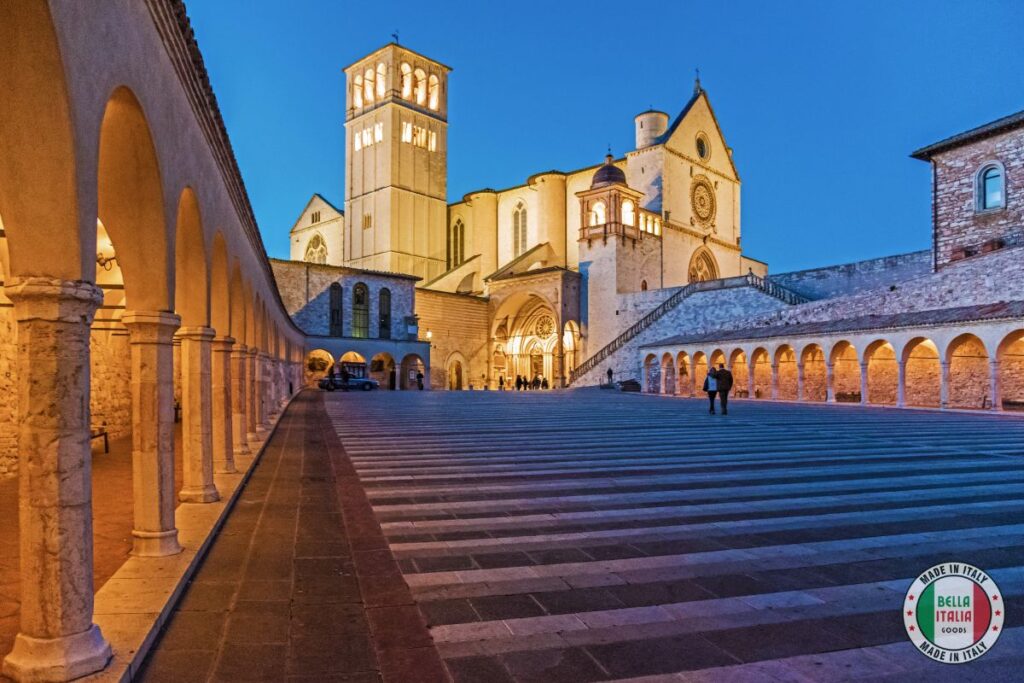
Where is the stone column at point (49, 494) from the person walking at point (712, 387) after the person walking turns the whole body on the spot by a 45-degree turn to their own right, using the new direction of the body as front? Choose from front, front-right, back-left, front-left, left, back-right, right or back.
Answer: back-right

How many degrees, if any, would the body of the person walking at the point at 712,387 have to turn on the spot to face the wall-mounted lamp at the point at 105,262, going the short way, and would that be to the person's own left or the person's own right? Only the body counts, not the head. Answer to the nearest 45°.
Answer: approximately 135° to the person's own left

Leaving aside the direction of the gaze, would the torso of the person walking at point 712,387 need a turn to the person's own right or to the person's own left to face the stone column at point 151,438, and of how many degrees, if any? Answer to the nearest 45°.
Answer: approximately 180°

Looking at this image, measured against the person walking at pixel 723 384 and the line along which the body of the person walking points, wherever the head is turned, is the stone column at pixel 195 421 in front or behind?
behind

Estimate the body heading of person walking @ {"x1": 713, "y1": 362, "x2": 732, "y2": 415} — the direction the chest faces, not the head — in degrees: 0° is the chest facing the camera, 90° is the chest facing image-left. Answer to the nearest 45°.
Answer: approximately 180°

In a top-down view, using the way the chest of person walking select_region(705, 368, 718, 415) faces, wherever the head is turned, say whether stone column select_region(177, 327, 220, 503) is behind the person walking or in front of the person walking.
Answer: behind

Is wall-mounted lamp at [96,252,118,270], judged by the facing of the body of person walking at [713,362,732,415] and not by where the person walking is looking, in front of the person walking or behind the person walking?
behind

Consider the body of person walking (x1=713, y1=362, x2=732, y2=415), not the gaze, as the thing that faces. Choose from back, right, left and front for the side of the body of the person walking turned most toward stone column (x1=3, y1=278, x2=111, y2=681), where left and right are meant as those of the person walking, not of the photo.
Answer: back

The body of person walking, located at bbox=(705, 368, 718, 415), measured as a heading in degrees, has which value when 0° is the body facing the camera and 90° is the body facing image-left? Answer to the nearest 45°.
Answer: approximately 180°

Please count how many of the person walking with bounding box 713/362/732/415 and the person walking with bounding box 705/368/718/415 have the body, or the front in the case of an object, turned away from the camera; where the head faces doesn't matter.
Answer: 2
